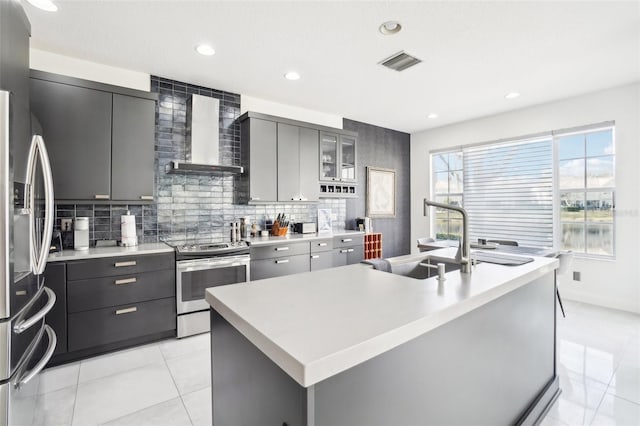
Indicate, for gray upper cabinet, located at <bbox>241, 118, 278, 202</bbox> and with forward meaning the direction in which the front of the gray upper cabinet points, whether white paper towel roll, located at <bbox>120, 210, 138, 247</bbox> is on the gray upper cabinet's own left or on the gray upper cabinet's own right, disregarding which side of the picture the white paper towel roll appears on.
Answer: on the gray upper cabinet's own right

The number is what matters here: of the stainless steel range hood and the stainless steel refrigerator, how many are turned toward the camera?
1

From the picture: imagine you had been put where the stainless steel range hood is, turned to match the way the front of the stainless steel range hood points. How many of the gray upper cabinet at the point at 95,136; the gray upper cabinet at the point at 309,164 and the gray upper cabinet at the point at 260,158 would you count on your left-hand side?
2

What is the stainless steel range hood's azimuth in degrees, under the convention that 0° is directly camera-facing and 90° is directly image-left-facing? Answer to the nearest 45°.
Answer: approximately 0°

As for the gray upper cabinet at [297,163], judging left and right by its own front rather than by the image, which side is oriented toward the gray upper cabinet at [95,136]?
right

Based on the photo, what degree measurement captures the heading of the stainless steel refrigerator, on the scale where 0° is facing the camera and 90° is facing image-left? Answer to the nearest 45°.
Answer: approximately 270°

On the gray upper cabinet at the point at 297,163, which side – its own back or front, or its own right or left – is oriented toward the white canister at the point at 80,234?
right
